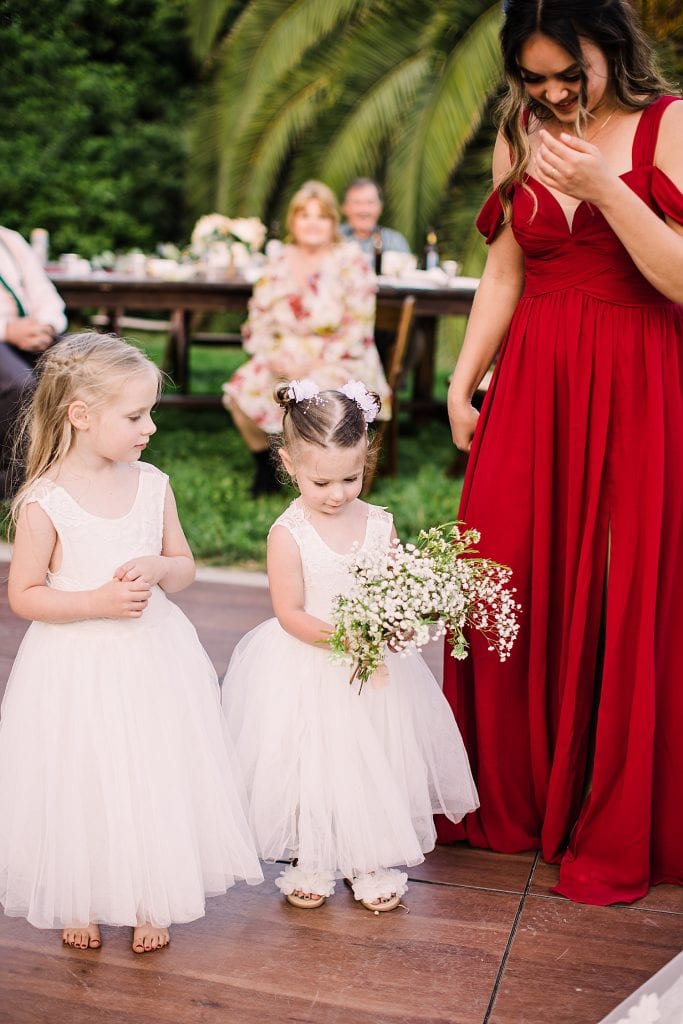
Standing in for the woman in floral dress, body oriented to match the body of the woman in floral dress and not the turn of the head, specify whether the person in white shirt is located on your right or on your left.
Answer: on your right

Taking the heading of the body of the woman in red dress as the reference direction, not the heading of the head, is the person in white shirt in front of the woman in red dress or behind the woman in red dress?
behind

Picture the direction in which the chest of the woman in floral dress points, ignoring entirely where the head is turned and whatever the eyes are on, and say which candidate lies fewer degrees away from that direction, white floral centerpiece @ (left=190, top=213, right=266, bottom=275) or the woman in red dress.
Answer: the woman in red dress

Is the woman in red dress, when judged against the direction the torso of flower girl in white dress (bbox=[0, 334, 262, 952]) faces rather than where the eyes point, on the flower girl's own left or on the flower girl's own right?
on the flower girl's own left

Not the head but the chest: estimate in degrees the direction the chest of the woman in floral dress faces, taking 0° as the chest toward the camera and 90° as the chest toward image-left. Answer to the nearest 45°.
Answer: approximately 0°

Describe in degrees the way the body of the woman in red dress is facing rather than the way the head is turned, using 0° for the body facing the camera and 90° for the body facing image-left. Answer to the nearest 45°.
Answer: approximately 0°

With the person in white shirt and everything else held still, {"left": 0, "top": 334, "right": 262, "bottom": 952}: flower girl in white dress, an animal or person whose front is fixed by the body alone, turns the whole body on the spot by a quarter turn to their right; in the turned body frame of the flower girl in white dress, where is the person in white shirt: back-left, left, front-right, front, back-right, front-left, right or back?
back-right

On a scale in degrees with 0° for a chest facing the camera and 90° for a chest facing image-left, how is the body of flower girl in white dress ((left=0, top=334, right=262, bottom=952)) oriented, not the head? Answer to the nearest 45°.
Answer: approximately 315°

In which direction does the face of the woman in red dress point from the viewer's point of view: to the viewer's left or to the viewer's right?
to the viewer's left

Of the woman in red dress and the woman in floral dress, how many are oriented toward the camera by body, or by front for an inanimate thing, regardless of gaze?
2

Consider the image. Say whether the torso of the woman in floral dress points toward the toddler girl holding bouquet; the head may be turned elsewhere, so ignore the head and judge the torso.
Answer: yes
